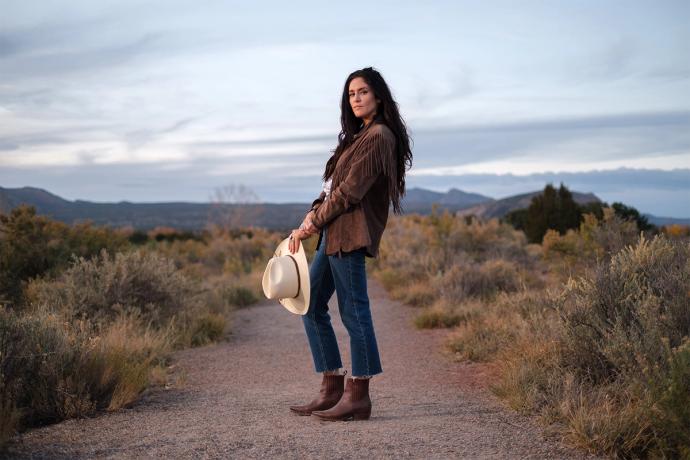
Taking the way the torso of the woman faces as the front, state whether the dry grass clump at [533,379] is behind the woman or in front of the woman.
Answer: behind

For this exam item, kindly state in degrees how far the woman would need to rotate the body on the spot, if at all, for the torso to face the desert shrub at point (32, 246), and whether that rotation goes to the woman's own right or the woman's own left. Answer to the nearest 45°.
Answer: approximately 45° to the woman's own right

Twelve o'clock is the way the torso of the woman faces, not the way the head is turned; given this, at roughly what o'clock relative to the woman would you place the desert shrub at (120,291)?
The desert shrub is roughly at 2 o'clock from the woman.

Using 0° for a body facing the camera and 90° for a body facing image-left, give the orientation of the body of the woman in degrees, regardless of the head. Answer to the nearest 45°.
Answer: approximately 90°

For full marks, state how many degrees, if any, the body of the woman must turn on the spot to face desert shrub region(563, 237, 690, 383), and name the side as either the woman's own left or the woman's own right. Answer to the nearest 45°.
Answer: approximately 180°

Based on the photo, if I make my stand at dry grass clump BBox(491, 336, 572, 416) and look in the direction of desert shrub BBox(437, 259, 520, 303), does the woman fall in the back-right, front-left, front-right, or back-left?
back-left

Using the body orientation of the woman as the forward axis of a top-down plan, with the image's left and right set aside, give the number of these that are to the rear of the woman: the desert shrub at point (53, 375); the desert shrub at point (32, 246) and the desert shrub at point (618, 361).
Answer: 1

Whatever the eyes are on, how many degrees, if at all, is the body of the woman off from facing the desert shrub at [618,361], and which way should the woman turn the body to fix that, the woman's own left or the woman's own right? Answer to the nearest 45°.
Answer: approximately 180°

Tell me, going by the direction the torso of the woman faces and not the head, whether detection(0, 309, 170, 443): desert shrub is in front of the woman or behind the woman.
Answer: in front
